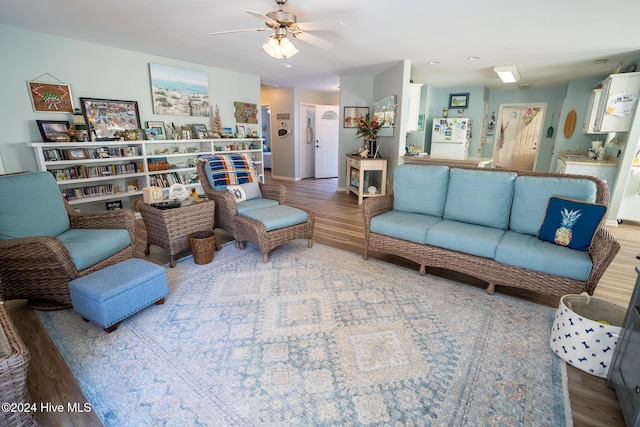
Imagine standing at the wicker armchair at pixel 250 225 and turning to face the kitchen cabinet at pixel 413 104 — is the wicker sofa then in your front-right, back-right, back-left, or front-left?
front-right

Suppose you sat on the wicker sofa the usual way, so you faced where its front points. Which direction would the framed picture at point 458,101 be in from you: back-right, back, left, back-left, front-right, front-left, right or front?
back-right

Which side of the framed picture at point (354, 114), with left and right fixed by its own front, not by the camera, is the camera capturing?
front

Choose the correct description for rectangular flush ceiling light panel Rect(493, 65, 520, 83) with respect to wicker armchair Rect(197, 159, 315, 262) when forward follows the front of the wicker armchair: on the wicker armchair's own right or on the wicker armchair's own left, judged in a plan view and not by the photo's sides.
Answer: on the wicker armchair's own left

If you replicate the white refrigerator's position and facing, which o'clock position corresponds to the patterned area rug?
The patterned area rug is roughly at 12 o'clock from the white refrigerator.

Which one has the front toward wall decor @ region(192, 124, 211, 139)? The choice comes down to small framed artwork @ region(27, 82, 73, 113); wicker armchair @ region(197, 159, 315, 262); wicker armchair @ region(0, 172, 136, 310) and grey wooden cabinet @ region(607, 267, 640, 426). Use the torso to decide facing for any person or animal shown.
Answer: the grey wooden cabinet

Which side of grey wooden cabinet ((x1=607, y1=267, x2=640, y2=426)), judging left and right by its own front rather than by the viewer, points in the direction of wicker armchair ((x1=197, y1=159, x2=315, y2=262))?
front

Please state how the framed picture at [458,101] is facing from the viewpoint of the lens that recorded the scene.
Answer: facing the viewer

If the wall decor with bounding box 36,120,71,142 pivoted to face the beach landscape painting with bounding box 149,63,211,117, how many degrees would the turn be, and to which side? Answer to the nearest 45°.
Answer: approximately 90° to its left

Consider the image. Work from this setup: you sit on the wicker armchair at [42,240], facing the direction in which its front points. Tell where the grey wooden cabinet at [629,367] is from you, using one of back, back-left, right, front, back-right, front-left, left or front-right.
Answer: front

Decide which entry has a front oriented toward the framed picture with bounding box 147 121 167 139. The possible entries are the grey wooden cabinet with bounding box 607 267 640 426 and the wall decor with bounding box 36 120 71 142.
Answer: the grey wooden cabinet

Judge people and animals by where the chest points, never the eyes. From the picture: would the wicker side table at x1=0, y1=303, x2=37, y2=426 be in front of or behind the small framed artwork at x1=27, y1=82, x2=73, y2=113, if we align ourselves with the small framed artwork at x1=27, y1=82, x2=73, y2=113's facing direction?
in front

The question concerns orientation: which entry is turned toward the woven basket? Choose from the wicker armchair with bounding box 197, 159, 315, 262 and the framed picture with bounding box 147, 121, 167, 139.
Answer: the framed picture

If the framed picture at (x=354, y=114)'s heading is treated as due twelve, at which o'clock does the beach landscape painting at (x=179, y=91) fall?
The beach landscape painting is roughly at 2 o'clock from the framed picture.

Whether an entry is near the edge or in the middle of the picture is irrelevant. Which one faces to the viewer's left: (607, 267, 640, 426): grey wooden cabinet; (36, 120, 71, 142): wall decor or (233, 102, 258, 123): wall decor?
the grey wooden cabinet

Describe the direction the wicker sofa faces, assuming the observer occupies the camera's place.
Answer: facing the viewer and to the left of the viewer

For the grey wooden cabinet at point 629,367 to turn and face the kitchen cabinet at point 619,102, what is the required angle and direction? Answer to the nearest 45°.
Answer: approximately 90° to its right

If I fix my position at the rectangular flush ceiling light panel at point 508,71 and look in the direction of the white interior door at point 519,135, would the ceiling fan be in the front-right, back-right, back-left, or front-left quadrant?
back-left

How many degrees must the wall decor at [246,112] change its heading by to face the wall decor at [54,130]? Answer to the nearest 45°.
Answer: approximately 90° to its right

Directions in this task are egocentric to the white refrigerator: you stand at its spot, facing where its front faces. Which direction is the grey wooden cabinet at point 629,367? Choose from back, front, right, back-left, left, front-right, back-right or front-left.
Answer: front
